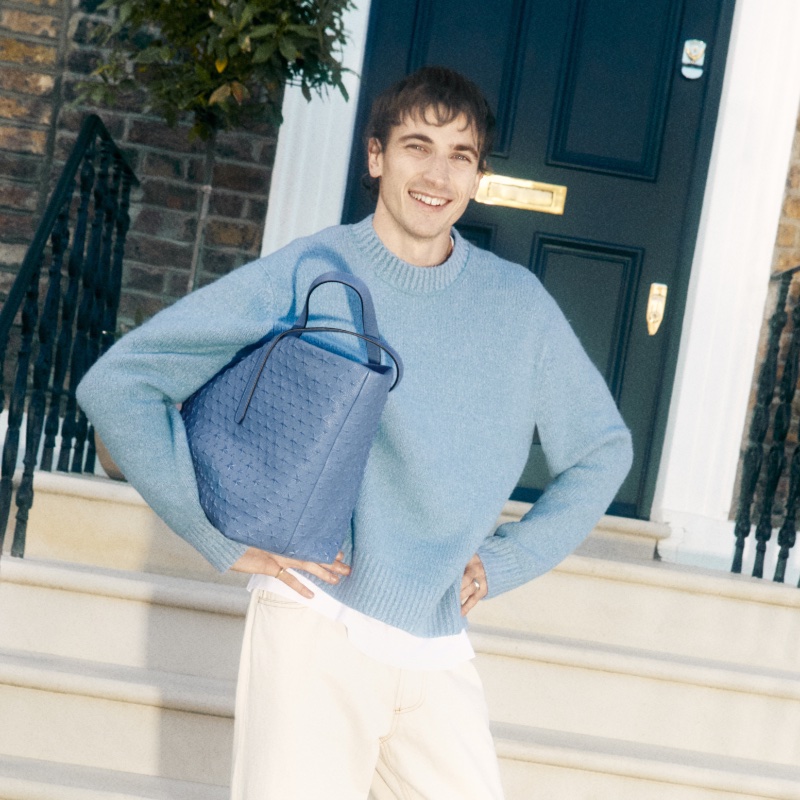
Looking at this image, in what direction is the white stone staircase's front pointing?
toward the camera

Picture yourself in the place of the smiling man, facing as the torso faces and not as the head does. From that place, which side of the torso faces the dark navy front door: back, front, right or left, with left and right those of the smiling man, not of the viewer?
back

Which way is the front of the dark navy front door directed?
toward the camera

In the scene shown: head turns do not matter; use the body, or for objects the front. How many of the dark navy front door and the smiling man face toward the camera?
2

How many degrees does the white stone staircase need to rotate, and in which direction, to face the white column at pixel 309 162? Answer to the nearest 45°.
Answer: approximately 135° to its right

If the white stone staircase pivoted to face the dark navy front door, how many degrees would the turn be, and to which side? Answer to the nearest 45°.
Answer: approximately 180°

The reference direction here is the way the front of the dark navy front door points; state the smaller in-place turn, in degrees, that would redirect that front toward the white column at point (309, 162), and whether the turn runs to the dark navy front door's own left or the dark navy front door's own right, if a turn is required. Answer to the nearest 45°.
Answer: approximately 90° to the dark navy front door's own right

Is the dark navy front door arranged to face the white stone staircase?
yes

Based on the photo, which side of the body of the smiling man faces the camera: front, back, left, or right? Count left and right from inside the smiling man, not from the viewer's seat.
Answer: front
